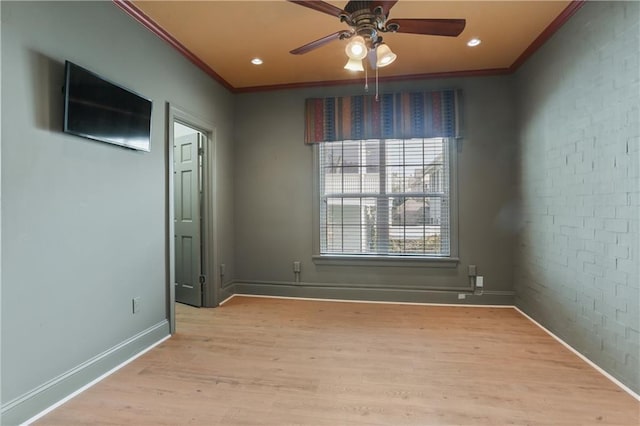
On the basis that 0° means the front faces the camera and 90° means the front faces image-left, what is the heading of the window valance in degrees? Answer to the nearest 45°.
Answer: approximately 0°

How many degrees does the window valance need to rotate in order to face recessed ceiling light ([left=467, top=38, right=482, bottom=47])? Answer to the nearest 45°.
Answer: approximately 45° to its left

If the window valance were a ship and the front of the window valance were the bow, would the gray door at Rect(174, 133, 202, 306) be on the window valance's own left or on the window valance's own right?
on the window valance's own right

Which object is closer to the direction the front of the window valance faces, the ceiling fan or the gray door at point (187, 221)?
the ceiling fan

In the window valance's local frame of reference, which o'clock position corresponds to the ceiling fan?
The ceiling fan is roughly at 12 o'clock from the window valance.
